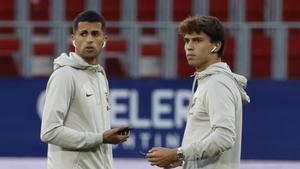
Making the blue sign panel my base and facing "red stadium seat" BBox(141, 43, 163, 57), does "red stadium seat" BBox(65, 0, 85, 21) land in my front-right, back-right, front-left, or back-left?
front-left

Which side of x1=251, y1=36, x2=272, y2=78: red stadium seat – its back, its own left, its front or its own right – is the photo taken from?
front

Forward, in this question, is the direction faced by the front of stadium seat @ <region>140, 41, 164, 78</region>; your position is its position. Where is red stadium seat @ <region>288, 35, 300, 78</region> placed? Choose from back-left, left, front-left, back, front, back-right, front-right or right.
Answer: left

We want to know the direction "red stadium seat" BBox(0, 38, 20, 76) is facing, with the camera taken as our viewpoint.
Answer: facing the viewer

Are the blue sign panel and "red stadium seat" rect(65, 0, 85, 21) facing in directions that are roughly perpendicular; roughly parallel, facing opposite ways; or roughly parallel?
roughly parallel

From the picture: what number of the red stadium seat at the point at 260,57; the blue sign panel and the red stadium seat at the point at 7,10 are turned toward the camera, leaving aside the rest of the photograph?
3

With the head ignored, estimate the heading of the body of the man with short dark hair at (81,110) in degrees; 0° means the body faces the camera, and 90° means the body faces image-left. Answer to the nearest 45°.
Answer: approximately 315°

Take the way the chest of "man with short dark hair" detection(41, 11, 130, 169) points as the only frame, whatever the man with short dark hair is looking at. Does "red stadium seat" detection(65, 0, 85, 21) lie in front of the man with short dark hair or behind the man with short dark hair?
behind

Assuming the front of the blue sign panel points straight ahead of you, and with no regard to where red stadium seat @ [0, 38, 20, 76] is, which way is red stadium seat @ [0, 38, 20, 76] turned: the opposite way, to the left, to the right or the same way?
the same way

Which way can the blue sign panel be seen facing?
toward the camera

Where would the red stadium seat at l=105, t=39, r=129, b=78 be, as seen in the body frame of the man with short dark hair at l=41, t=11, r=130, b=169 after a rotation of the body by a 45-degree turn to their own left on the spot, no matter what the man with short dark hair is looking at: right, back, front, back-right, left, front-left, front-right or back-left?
left

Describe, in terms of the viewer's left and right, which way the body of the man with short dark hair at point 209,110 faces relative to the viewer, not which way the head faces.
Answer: facing to the left of the viewer

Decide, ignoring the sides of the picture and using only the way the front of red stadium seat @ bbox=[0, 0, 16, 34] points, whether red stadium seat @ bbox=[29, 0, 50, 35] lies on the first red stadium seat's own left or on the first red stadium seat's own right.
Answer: on the first red stadium seat's own left

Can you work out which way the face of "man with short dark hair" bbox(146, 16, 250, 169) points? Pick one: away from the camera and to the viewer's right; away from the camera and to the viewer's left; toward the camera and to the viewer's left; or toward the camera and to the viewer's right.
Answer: toward the camera and to the viewer's left
